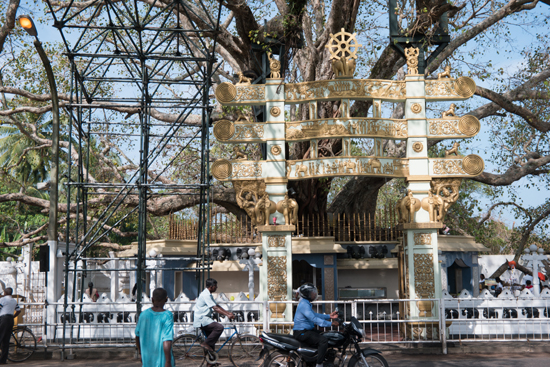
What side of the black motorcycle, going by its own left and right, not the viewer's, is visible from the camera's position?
right

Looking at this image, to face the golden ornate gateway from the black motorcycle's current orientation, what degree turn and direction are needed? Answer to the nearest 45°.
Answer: approximately 90° to its left

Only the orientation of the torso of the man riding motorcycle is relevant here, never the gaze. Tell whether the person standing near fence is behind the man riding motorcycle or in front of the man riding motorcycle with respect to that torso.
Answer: behind

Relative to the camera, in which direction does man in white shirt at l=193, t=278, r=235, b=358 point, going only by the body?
to the viewer's right

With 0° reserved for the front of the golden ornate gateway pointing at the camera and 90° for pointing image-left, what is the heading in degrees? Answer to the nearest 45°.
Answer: approximately 0°

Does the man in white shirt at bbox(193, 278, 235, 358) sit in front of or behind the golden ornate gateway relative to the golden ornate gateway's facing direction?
in front

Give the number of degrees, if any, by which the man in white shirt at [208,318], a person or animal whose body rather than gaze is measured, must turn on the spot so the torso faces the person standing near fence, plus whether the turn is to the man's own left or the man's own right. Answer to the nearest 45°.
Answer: approximately 135° to the man's own left

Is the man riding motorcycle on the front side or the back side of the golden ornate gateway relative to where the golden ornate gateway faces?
on the front side

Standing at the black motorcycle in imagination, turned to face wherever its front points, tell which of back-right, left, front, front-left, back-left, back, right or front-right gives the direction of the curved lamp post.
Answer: back-left

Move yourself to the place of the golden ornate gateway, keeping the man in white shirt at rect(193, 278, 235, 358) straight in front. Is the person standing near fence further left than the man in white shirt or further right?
right

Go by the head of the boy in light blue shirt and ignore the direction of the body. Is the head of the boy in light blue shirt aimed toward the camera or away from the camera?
away from the camera

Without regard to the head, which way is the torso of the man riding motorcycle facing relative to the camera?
to the viewer's right

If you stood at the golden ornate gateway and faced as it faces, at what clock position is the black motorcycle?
The black motorcycle is roughly at 12 o'clock from the golden ornate gateway.

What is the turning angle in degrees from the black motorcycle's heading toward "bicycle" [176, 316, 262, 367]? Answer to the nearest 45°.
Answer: approximately 135° to its left
